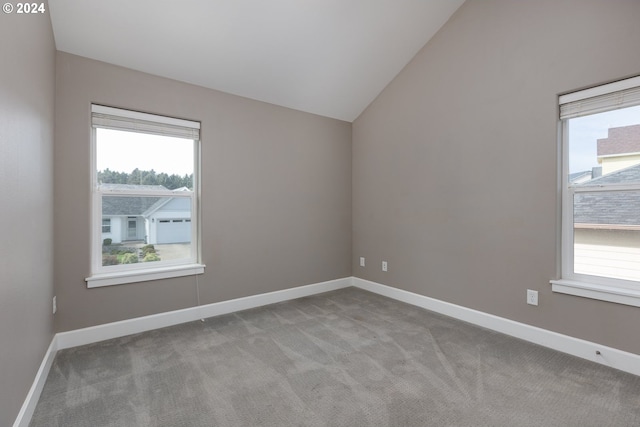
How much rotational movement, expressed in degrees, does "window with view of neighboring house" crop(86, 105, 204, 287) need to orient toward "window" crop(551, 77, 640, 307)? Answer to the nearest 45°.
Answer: approximately 45° to its left

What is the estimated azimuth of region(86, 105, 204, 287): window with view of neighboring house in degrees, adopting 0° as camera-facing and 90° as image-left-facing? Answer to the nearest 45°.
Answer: approximately 0°

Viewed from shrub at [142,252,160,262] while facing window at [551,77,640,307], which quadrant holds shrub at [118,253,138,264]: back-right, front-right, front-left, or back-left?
back-right

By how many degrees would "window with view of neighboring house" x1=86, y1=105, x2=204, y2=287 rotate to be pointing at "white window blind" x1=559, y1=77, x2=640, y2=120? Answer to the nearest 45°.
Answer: approximately 45° to its left
